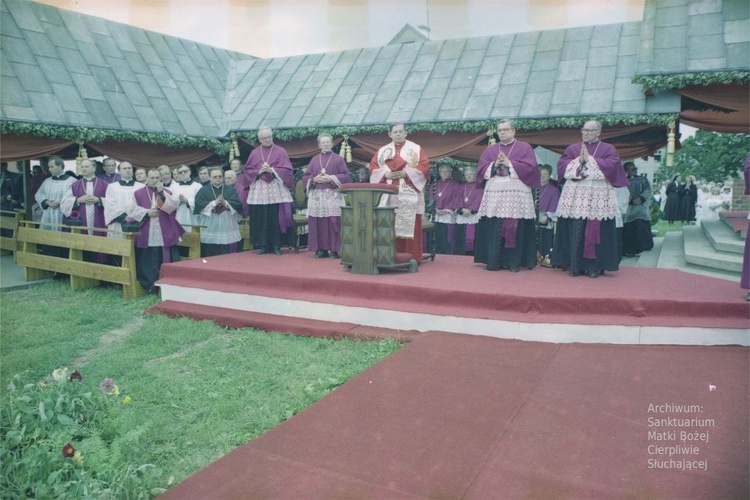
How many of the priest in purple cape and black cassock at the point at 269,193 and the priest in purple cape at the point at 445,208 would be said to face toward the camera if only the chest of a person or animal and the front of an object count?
2

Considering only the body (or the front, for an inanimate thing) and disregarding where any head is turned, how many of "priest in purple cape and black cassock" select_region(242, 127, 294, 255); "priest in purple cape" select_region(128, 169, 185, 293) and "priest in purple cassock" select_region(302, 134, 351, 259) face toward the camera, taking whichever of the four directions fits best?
3

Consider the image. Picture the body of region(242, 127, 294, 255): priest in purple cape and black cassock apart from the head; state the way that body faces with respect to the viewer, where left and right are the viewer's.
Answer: facing the viewer

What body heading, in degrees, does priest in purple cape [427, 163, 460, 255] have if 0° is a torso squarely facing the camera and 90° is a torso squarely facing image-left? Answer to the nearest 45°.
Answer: approximately 0°

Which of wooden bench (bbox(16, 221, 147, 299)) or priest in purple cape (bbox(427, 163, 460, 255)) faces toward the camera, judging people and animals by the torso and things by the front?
the priest in purple cape

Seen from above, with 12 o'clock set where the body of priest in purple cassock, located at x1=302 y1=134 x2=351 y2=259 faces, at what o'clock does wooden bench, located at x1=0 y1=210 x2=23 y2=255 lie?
The wooden bench is roughly at 4 o'clock from the priest in purple cassock.

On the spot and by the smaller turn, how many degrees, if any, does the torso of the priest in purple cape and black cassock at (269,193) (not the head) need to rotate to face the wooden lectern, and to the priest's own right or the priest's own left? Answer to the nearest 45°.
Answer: approximately 45° to the priest's own left

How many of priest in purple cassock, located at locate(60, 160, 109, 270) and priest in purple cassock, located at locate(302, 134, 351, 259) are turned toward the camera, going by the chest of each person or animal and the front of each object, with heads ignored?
2

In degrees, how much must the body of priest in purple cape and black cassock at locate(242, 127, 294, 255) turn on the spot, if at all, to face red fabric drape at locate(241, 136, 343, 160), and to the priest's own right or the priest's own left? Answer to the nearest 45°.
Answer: approximately 180°

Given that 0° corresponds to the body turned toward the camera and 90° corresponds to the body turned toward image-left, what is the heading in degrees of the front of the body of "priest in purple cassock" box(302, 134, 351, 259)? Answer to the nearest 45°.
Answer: approximately 0°

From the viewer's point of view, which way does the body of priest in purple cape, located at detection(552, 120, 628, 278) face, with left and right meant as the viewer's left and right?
facing the viewer and to the left of the viewer

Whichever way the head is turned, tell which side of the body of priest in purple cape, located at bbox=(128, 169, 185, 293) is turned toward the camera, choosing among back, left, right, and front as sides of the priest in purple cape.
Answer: front

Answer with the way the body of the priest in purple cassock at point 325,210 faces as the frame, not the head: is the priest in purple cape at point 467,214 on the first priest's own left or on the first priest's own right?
on the first priest's own left

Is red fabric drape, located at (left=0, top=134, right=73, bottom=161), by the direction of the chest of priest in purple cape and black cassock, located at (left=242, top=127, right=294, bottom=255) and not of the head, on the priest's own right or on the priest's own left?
on the priest's own right
